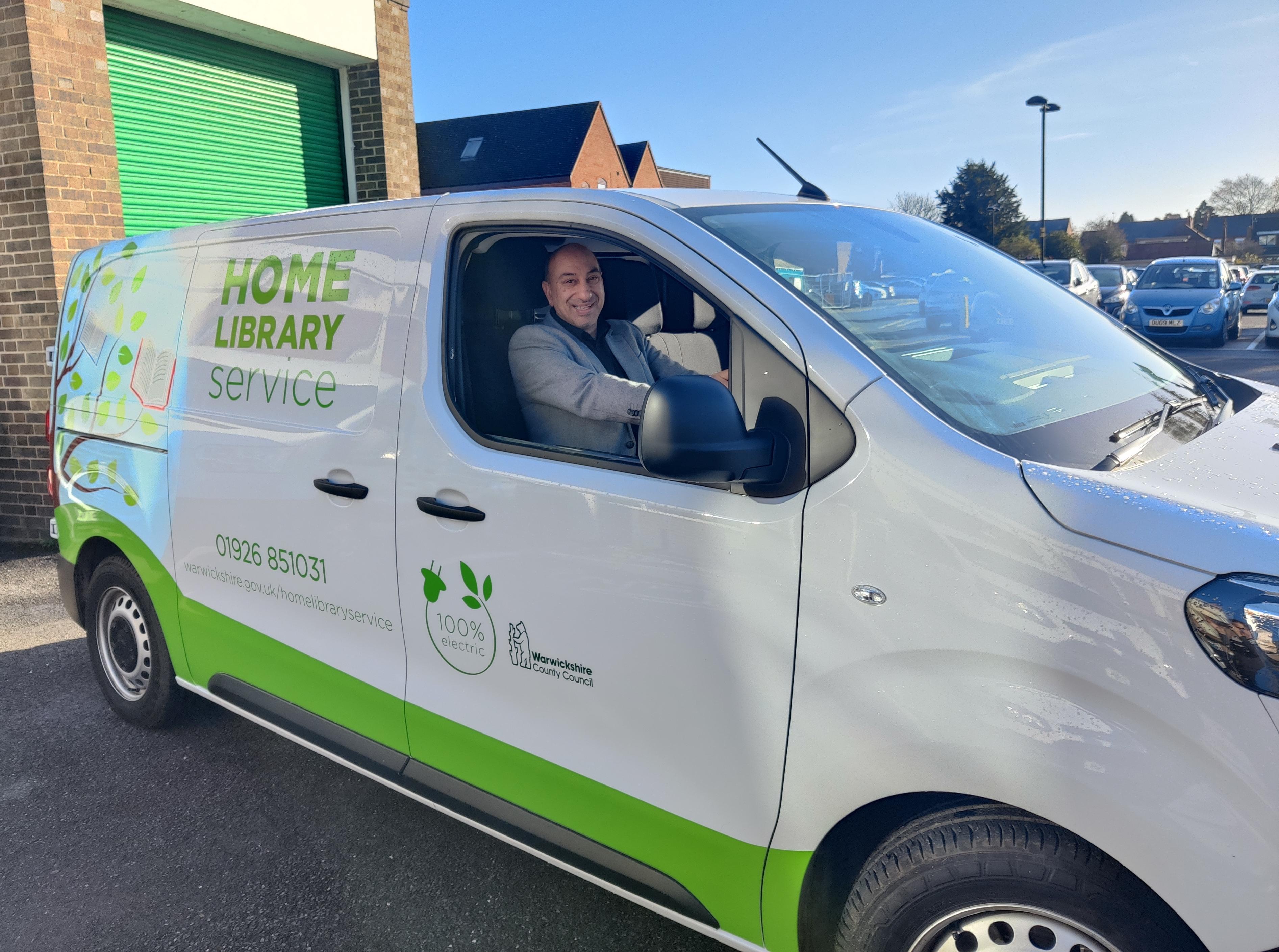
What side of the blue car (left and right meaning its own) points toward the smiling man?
front

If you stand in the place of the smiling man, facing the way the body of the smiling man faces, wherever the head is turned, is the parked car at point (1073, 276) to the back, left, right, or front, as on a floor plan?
left

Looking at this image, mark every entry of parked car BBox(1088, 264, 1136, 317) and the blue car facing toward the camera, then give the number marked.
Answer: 2

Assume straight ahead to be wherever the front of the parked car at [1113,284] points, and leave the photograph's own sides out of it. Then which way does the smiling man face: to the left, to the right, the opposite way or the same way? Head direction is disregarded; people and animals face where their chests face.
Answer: to the left

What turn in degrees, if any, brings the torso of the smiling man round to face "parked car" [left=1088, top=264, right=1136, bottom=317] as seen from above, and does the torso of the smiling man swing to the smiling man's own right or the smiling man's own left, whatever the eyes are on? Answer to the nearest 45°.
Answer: approximately 90° to the smiling man's own left

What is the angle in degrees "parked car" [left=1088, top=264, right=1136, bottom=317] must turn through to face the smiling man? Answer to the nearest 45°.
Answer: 0° — it already faces them

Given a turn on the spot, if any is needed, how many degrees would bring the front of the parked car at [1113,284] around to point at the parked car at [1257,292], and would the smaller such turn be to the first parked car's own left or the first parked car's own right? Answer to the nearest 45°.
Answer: approximately 135° to the first parked car's own left

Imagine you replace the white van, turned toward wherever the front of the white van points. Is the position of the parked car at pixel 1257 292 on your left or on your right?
on your left

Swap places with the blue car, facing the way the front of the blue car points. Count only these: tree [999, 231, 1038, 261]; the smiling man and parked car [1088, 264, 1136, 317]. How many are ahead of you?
1

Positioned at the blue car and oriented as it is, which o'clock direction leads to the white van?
The white van is roughly at 12 o'clock from the blue car.
